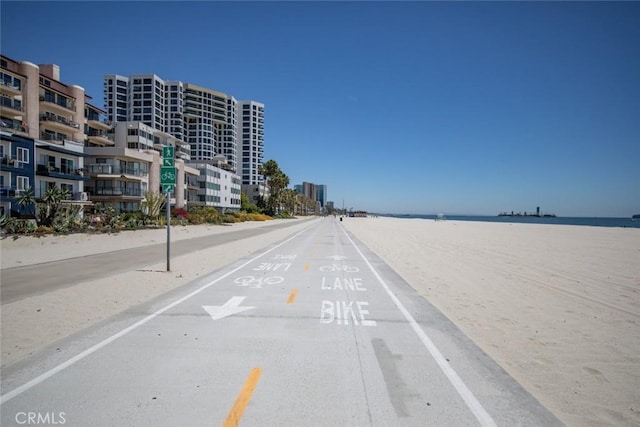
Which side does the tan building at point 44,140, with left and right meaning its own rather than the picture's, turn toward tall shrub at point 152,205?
left

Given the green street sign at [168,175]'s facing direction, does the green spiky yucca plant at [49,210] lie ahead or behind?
behind

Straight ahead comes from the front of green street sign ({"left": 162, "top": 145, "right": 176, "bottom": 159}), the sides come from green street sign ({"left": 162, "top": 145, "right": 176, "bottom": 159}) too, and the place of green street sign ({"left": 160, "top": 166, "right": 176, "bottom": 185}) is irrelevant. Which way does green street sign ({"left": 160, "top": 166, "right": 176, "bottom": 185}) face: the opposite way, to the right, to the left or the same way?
the same way

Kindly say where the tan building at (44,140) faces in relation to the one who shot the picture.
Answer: facing the viewer and to the right of the viewer

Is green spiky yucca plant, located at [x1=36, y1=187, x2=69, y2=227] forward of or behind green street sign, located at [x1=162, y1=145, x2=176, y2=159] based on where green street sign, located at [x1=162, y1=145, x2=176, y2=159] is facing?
behind

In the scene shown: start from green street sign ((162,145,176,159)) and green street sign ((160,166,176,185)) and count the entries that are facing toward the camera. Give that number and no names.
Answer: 2

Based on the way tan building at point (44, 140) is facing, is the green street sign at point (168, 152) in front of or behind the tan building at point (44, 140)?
in front

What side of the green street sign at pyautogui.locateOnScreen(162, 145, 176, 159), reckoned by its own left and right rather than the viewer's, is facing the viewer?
front

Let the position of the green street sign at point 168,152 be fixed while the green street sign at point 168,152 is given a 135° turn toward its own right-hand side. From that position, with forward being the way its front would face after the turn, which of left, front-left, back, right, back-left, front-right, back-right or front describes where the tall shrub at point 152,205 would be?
front-right

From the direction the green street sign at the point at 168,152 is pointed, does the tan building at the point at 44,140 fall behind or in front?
behind

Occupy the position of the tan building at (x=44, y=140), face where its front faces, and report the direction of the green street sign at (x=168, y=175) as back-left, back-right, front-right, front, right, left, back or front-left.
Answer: front-right

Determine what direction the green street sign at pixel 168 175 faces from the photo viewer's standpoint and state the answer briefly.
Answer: facing the viewer
